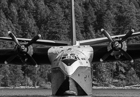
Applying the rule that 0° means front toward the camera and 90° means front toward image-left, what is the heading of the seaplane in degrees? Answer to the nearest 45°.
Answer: approximately 0°
